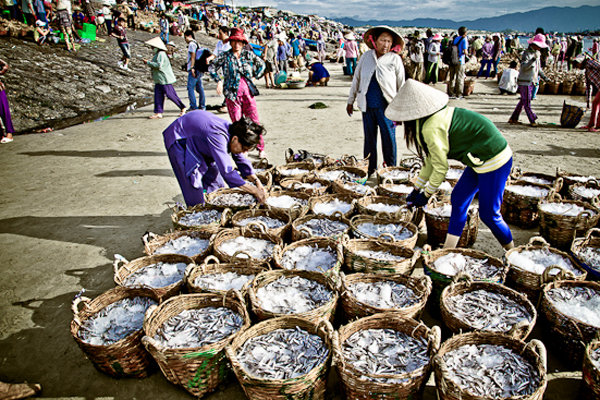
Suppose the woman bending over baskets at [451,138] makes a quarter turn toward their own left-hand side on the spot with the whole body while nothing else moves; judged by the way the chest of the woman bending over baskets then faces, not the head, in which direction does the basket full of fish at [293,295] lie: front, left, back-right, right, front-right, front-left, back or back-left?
front-right

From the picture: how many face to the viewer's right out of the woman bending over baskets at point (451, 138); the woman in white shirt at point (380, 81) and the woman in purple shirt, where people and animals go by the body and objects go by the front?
1

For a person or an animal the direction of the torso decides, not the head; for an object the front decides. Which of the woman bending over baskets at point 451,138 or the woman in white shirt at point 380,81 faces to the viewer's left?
the woman bending over baskets

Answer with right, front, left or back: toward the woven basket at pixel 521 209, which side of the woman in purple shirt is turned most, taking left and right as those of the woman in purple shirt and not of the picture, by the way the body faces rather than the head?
front

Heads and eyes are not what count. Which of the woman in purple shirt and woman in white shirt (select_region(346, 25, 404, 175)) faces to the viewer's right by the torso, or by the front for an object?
the woman in purple shirt

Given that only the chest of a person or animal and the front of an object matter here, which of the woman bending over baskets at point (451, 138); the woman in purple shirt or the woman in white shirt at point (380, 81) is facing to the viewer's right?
the woman in purple shirt

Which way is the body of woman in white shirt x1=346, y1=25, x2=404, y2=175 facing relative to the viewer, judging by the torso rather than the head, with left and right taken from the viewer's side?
facing the viewer

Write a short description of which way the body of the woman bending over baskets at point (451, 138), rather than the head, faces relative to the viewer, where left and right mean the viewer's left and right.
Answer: facing to the left of the viewer

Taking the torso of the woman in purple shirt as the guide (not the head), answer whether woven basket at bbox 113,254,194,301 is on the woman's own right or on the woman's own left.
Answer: on the woman's own right

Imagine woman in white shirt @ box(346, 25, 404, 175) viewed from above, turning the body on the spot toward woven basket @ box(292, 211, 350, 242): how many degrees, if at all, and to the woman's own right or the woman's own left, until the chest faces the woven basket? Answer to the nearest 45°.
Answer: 0° — they already face it

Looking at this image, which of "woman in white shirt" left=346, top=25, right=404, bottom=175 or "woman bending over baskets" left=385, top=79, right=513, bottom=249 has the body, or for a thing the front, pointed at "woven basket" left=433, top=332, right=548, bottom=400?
the woman in white shirt

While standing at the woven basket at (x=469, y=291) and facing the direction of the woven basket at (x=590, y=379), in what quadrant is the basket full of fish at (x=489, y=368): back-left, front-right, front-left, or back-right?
front-right

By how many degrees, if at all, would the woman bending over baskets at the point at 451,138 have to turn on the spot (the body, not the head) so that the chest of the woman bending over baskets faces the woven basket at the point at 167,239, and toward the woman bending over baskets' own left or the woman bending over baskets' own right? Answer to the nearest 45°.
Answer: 0° — they already face it

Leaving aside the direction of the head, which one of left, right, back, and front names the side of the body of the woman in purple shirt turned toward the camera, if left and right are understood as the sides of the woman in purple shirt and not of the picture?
right

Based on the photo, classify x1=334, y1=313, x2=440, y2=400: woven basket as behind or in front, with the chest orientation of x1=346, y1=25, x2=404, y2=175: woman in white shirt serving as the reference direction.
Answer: in front
